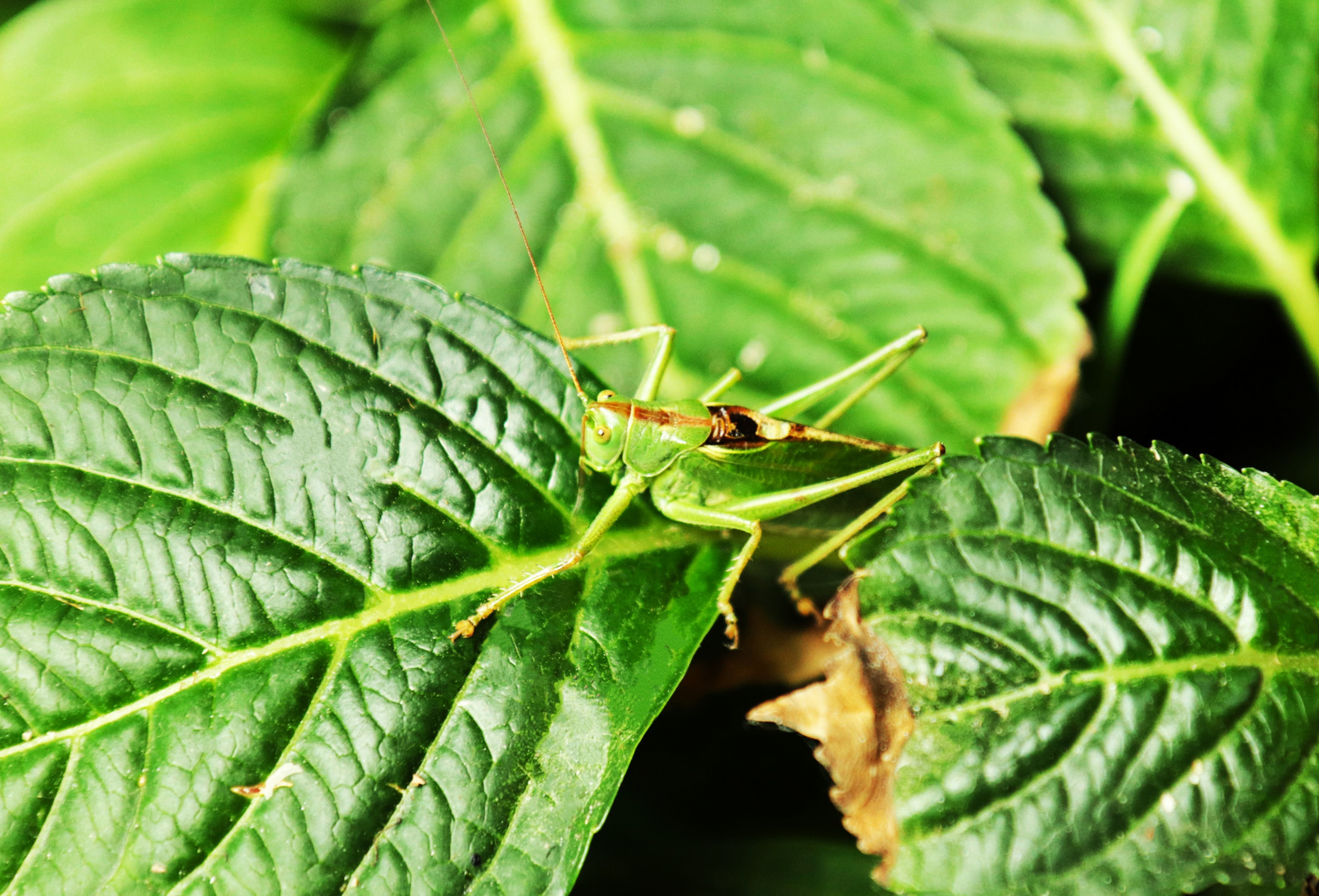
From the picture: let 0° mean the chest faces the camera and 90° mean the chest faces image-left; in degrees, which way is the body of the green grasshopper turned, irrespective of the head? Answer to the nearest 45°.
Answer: approximately 90°

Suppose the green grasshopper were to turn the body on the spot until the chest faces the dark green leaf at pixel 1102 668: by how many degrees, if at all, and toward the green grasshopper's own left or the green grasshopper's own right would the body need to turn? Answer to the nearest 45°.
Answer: approximately 135° to the green grasshopper's own left
